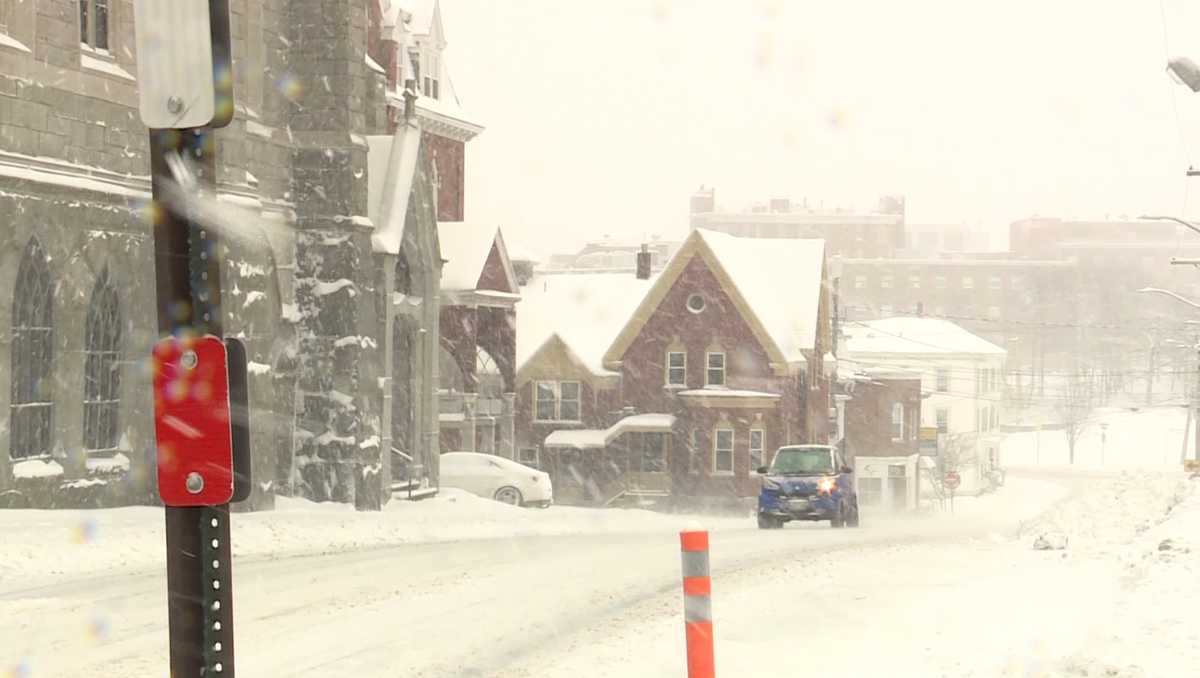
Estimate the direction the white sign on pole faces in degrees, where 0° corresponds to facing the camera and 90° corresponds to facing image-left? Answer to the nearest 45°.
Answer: approximately 0°

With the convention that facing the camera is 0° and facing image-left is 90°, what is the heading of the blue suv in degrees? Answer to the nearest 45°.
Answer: approximately 0°

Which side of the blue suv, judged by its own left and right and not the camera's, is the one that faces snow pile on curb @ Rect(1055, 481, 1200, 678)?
front

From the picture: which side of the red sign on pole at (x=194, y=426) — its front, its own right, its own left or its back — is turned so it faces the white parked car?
back

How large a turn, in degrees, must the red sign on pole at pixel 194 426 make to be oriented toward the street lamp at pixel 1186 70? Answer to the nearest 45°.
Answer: approximately 135° to its left

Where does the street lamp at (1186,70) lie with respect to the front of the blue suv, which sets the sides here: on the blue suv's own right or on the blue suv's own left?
on the blue suv's own left

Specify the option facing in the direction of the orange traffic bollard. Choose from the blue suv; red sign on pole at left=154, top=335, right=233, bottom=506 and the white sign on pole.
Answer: the blue suv

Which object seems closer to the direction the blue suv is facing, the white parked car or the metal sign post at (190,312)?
the metal sign post

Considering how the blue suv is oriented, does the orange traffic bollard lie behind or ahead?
ahead
